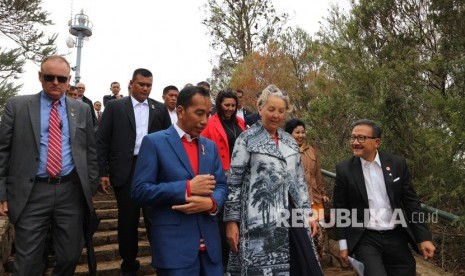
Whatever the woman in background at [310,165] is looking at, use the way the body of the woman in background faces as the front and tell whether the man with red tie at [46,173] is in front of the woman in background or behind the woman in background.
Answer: in front

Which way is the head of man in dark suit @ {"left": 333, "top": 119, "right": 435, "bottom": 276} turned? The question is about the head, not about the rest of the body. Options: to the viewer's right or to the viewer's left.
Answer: to the viewer's left

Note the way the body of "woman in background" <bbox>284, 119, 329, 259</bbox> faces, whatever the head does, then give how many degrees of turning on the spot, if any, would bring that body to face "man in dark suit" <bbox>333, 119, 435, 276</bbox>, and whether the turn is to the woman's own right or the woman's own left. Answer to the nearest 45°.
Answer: approximately 45° to the woman's own left

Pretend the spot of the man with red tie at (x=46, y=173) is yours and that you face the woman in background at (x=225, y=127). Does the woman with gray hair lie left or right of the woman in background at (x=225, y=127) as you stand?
right

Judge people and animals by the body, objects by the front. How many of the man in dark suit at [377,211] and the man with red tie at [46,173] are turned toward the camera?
2

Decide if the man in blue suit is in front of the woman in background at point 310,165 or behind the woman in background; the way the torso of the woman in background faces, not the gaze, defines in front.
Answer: in front

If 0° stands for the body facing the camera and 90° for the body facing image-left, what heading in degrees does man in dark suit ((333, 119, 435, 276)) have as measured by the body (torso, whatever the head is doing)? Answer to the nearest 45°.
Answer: approximately 0°

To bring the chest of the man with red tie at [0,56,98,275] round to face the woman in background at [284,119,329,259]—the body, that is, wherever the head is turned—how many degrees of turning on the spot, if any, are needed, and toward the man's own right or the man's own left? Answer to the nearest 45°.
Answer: approximately 90° to the man's own left

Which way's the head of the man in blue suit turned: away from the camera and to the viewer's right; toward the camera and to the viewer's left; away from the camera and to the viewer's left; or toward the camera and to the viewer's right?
toward the camera and to the viewer's right

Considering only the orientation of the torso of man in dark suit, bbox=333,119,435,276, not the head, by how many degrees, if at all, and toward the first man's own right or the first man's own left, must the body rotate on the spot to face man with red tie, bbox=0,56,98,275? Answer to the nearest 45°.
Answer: approximately 45° to the first man's own right

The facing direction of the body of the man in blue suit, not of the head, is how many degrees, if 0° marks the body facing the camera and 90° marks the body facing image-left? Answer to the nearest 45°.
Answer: approximately 315°

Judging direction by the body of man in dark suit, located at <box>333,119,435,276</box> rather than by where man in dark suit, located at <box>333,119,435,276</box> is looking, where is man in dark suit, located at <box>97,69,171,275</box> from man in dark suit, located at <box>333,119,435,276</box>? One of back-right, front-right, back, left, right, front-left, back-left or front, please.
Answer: right
